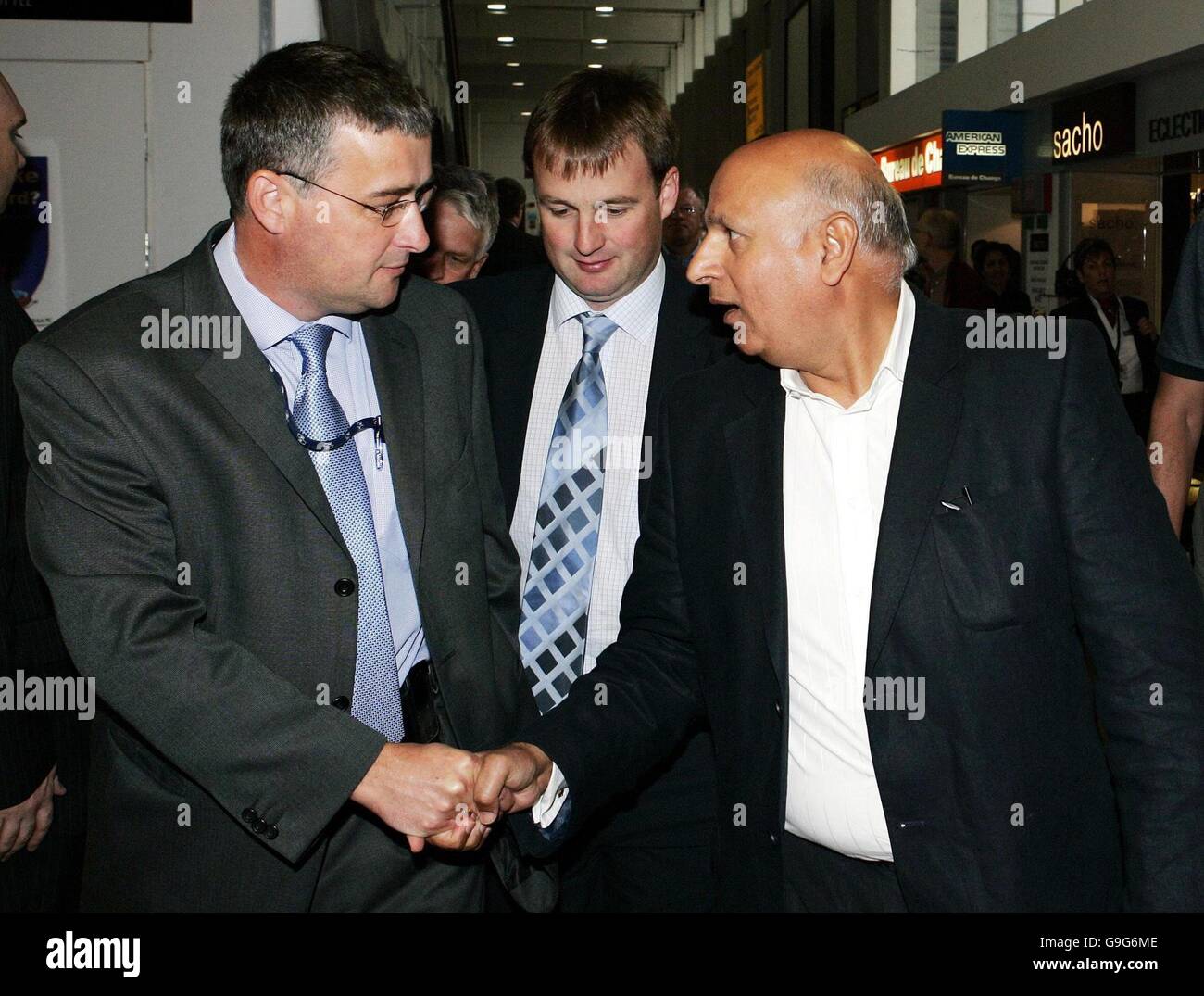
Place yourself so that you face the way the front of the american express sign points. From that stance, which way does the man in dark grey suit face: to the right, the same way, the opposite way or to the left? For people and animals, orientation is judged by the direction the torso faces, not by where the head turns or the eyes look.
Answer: to the left

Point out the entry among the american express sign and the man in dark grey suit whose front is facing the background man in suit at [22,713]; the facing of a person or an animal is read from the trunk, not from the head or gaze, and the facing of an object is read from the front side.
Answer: the american express sign

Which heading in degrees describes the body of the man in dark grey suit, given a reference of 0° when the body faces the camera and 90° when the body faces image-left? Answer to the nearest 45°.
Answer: approximately 315°

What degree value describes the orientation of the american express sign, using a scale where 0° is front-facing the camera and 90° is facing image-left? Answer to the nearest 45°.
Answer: approximately 0°

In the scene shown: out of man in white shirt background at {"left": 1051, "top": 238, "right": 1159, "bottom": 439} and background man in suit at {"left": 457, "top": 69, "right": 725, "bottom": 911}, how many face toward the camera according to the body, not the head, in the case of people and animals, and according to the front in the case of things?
2

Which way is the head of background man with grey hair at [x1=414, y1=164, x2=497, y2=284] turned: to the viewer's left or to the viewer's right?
to the viewer's left

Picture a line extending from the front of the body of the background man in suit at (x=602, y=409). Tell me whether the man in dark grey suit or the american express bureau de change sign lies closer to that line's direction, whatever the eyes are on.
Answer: the man in dark grey suit

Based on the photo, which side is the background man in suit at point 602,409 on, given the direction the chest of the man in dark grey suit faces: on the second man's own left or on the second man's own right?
on the second man's own left

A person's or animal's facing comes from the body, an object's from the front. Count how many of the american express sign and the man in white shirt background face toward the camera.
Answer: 2
